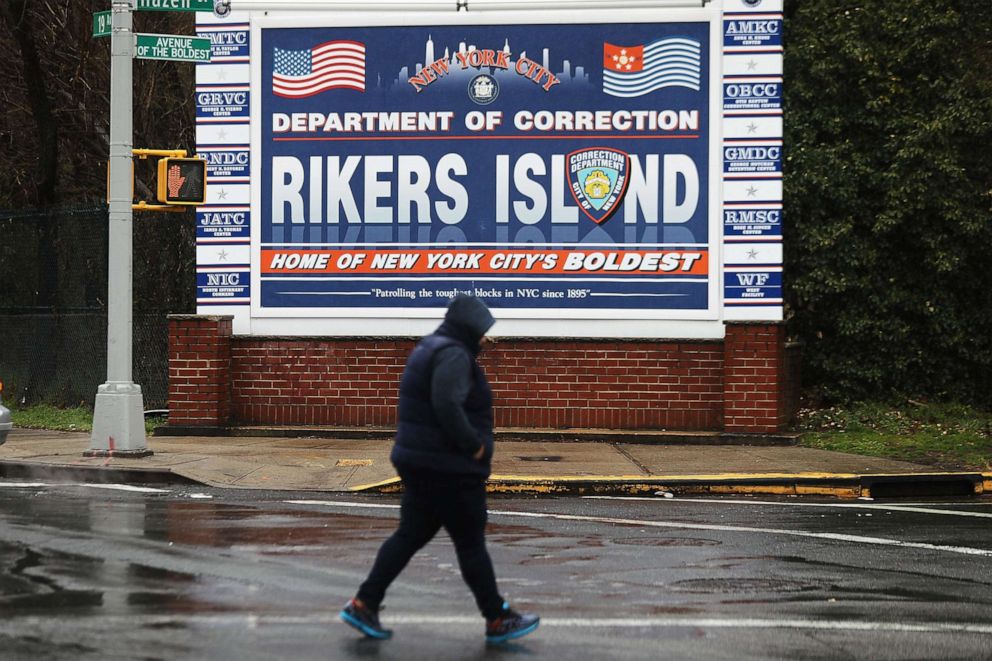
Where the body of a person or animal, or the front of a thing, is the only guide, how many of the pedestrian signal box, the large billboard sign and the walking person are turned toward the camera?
2

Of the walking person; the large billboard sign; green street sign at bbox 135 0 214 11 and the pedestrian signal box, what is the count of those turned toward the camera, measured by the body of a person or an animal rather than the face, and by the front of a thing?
3

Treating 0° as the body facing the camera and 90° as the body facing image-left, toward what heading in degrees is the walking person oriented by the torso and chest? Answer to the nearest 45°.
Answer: approximately 270°

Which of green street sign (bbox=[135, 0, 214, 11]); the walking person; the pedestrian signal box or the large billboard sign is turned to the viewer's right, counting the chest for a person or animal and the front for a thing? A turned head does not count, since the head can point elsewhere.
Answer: the walking person

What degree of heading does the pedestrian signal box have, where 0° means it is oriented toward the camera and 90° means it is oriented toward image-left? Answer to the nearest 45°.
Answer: approximately 0°

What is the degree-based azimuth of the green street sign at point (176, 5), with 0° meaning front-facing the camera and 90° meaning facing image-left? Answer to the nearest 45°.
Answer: approximately 0°

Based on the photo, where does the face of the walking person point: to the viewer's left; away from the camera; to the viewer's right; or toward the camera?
to the viewer's right

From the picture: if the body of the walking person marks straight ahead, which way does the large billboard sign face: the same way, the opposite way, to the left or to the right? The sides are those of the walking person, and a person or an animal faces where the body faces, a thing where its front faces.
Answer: to the right

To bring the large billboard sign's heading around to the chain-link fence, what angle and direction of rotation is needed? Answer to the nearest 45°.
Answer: approximately 135° to its right
